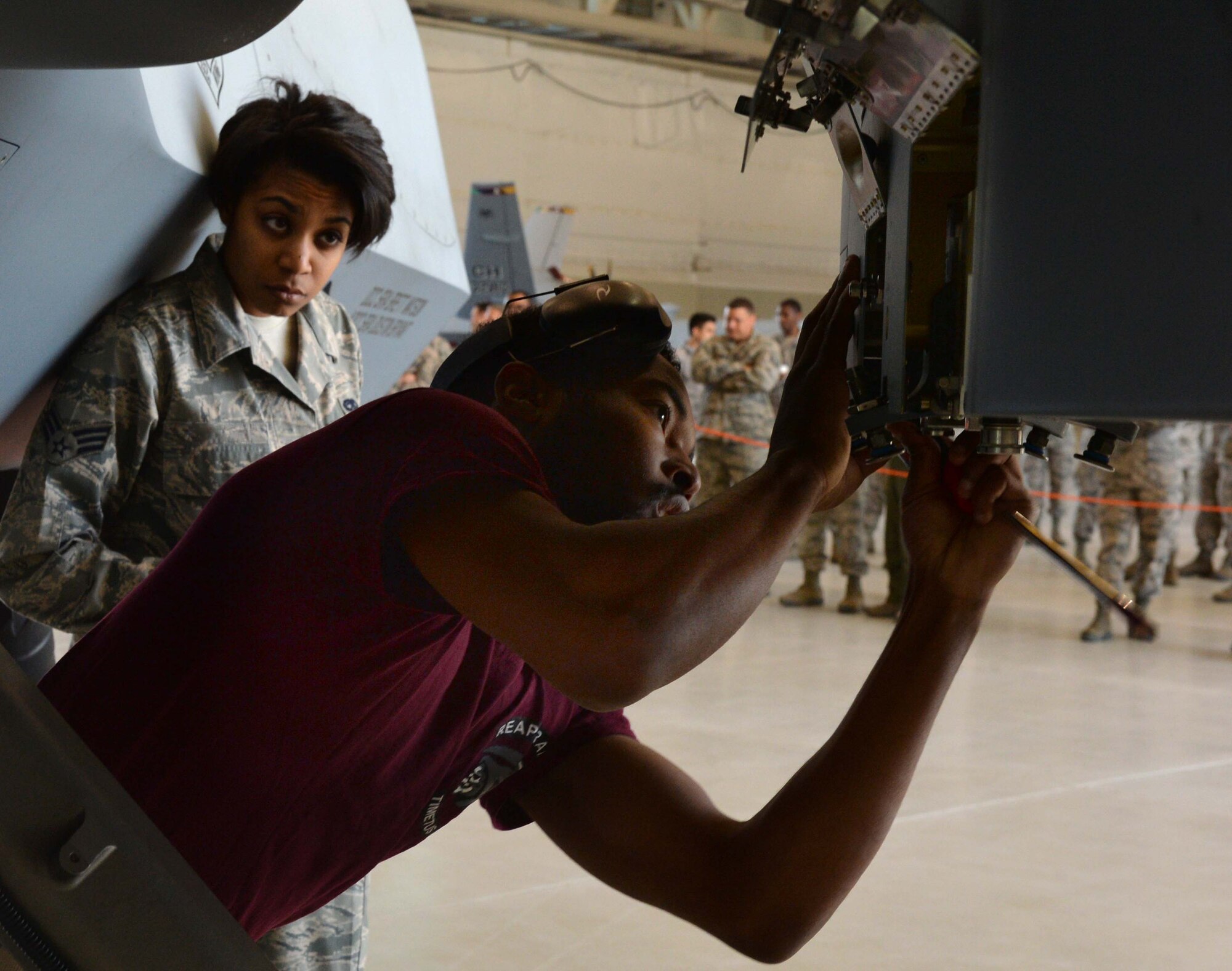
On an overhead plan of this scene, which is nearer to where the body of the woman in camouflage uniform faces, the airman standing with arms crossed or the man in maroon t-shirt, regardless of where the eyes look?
the man in maroon t-shirt

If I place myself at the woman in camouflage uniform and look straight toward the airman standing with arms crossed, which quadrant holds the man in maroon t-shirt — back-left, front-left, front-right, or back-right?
back-right

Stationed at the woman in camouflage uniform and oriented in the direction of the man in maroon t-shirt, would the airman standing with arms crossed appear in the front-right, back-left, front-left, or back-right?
back-left

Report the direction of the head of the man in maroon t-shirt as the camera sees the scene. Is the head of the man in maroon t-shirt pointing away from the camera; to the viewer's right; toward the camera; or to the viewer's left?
to the viewer's right

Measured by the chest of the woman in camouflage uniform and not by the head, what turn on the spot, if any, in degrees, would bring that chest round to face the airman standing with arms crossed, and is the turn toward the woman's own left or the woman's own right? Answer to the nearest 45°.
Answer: approximately 90° to the woman's own left

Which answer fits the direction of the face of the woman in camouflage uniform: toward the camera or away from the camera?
toward the camera

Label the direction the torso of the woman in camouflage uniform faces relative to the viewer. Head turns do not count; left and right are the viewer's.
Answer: facing the viewer and to the right of the viewer
